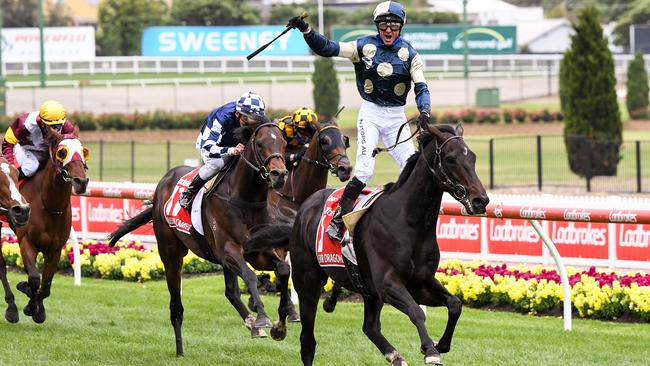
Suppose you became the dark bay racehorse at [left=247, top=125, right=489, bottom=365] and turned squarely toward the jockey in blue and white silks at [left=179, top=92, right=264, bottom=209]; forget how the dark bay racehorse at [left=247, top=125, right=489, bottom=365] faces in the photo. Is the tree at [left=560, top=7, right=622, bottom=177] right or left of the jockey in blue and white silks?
right

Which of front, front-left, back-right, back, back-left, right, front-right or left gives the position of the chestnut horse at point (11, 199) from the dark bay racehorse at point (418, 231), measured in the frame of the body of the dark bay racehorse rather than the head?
back

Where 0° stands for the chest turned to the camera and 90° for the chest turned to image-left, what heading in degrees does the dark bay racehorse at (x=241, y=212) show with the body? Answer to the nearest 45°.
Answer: approximately 315°

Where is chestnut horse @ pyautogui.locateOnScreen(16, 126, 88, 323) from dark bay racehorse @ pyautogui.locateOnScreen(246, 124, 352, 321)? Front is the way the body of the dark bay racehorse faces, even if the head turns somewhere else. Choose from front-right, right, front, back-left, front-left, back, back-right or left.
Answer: back-right

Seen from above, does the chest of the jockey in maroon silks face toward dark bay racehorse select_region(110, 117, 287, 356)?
yes

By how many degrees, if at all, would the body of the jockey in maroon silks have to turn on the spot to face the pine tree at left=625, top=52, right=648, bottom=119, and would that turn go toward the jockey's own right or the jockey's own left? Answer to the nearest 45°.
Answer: approximately 90° to the jockey's own left

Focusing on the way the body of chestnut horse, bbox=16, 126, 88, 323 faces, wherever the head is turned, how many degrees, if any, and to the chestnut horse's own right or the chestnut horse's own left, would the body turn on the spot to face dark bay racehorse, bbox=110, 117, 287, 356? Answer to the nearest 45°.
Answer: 0° — it already faces it

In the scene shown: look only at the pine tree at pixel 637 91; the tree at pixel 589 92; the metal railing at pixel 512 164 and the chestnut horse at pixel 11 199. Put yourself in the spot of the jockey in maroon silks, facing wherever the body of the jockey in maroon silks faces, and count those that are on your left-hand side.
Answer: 3

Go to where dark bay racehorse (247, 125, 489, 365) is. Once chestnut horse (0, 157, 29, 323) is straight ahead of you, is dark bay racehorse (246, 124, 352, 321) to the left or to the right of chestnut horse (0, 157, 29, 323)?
right

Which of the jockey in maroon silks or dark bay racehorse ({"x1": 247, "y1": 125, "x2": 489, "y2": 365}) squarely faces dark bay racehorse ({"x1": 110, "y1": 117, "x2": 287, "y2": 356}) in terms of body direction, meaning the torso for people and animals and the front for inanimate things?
the jockey in maroon silks

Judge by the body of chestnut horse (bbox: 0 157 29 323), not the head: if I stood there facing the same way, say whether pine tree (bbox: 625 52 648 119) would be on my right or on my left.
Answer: on my left

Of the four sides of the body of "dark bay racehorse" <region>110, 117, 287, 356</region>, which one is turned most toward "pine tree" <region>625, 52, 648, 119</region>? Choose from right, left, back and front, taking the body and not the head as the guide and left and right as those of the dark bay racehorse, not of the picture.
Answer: left
